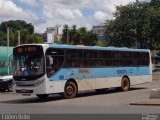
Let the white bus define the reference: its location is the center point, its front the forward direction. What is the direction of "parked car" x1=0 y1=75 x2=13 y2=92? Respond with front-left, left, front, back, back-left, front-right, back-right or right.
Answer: right
